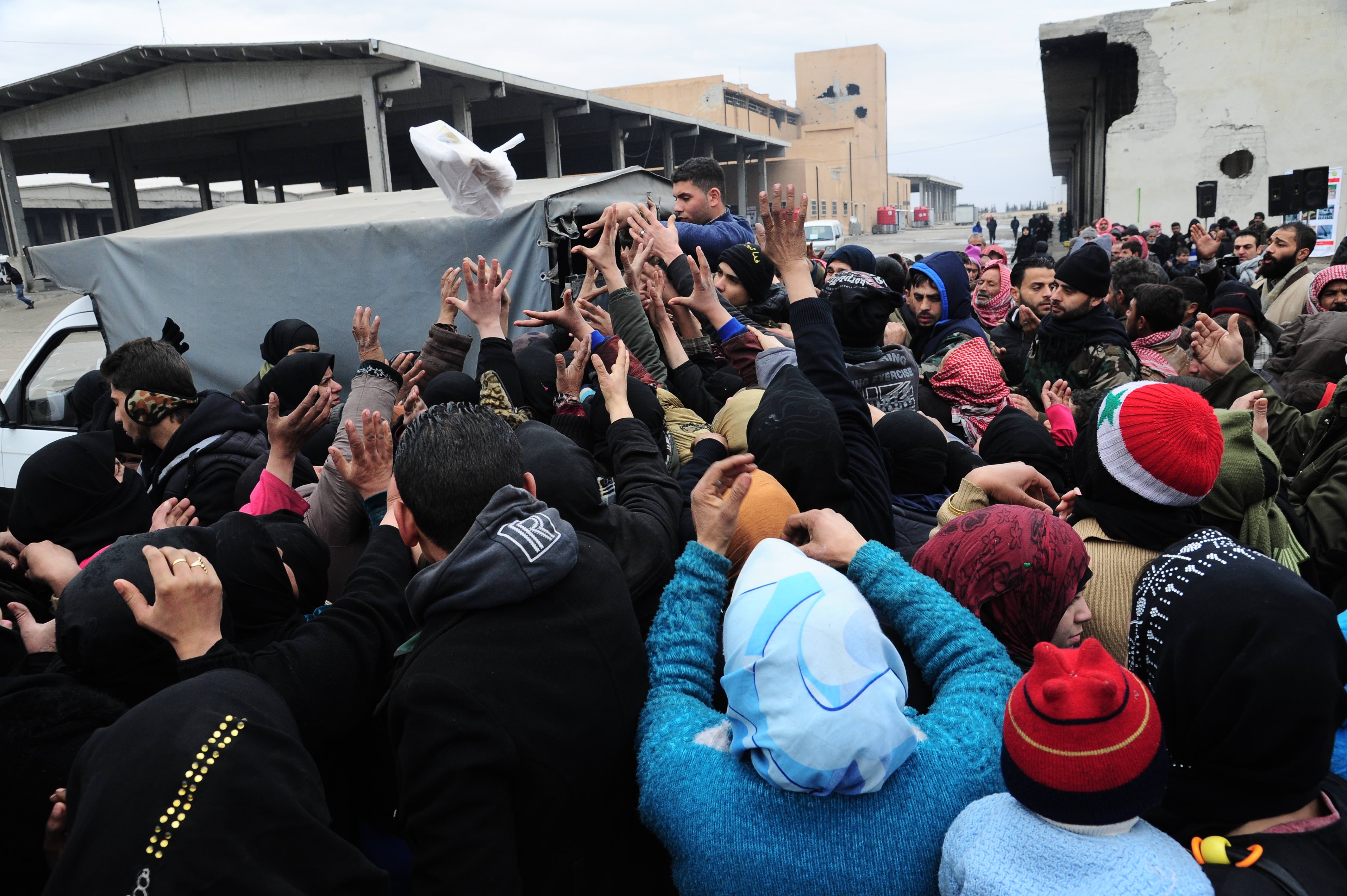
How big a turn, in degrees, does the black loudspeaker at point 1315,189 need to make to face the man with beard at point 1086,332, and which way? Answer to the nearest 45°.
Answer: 0° — it already faces them

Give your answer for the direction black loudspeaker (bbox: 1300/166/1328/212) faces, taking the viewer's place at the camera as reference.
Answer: facing the viewer

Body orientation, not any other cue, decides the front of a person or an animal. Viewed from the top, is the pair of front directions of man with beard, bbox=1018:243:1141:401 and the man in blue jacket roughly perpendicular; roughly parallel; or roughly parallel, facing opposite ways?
roughly parallel

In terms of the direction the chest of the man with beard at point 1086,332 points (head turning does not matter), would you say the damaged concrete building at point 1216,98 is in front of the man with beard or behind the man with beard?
behind

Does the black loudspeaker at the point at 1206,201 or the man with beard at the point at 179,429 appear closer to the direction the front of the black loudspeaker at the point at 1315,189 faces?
the man with beard

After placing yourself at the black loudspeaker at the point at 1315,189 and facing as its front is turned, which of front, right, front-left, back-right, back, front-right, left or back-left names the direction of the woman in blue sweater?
front

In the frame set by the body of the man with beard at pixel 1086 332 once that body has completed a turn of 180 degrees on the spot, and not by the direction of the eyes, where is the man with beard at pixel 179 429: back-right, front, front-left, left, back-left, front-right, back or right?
back

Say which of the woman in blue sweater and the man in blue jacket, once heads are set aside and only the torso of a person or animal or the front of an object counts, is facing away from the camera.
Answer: the woman in blue sweater

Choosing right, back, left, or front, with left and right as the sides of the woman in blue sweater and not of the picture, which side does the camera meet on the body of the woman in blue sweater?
back

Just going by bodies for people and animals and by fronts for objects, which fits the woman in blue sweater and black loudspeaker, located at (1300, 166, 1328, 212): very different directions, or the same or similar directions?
very different directions

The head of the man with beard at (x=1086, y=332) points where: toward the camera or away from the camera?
toward the camera

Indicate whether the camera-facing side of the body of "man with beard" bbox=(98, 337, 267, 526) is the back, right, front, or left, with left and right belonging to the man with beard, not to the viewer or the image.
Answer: left
